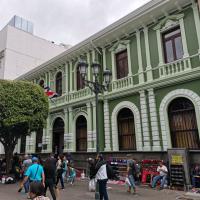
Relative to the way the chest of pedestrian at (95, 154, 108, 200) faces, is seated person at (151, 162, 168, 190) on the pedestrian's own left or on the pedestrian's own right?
on the pedestrian's own right

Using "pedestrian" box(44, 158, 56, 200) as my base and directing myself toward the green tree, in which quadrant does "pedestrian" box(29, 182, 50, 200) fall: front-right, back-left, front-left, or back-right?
back-left

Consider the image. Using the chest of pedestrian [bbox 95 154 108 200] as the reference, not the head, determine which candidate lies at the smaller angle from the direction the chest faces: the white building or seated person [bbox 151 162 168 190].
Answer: the white building

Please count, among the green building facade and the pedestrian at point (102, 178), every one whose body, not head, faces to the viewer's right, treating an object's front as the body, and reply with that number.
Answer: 0

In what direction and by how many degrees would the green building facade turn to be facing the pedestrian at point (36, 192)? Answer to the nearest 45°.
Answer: approximately 45° to its left

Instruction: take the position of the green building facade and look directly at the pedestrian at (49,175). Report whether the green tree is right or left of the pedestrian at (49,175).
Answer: right

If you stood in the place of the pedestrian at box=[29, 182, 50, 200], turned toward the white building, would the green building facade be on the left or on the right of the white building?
right
